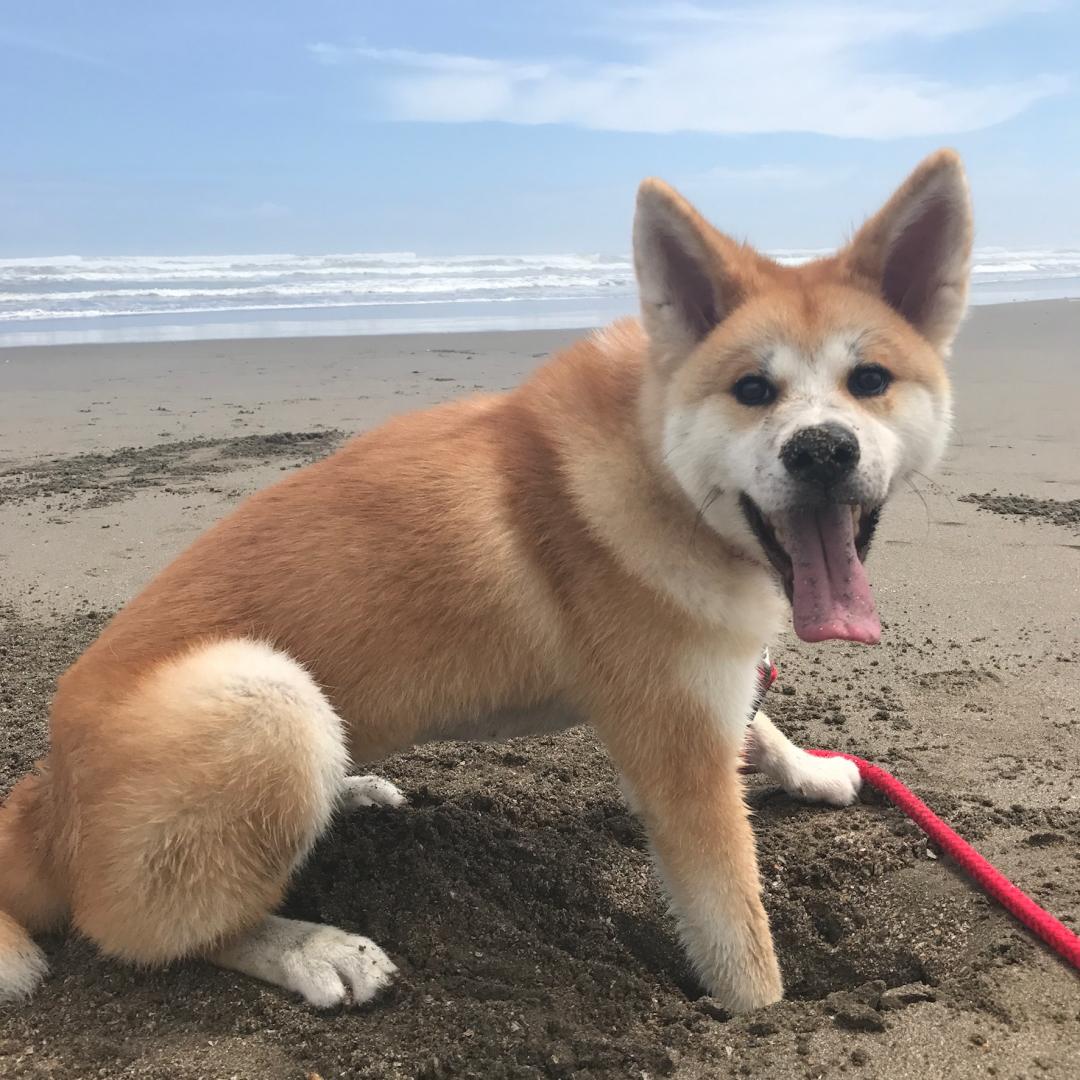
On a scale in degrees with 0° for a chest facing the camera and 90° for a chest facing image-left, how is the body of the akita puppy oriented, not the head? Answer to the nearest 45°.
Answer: approximately 270°
